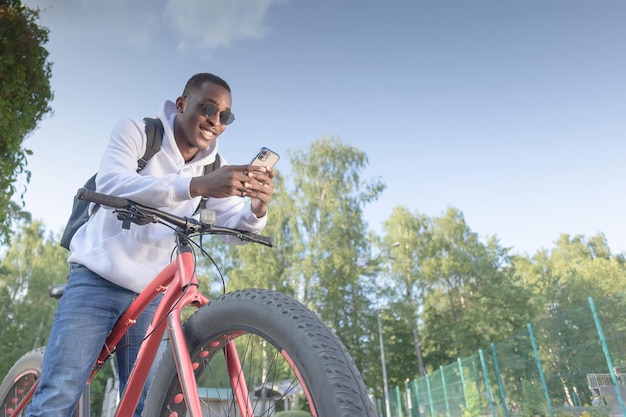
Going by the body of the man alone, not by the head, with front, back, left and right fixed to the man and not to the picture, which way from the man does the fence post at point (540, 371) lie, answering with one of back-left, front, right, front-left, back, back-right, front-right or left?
left

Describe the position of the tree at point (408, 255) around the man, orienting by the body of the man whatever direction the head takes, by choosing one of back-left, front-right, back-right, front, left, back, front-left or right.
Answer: left

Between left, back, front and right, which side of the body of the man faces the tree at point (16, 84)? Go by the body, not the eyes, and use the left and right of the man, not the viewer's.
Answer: back

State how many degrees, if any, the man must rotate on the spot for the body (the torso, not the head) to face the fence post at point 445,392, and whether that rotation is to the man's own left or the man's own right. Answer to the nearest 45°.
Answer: approximately 90° to the man's own left

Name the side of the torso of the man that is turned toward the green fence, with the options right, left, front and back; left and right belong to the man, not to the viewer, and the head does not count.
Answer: left

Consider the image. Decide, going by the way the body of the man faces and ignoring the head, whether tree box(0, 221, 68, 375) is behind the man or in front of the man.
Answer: behind

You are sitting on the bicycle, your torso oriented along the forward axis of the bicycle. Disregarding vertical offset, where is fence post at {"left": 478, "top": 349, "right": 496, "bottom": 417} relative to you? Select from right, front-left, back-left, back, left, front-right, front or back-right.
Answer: left

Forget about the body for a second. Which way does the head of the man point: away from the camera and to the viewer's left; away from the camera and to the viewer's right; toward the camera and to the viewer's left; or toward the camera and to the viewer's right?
toward the camera and to the viewer's right

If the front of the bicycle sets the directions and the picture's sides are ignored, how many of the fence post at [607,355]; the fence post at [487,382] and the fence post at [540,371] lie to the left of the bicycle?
3

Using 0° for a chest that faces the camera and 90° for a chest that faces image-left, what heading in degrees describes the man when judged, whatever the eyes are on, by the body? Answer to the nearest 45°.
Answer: approximately 315°

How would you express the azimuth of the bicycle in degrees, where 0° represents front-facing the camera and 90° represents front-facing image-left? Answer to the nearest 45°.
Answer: approximately 315°

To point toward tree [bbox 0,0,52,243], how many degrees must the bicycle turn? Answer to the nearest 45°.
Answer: approximately 180°

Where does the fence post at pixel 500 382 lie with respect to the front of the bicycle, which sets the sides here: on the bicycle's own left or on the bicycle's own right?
on the bicycle's own left

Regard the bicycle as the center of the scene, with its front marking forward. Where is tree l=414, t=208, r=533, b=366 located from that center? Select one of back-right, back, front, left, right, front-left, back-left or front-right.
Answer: left

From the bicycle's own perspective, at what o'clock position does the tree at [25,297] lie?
The tree is roughly at 7 o'clock from the bicycle.
